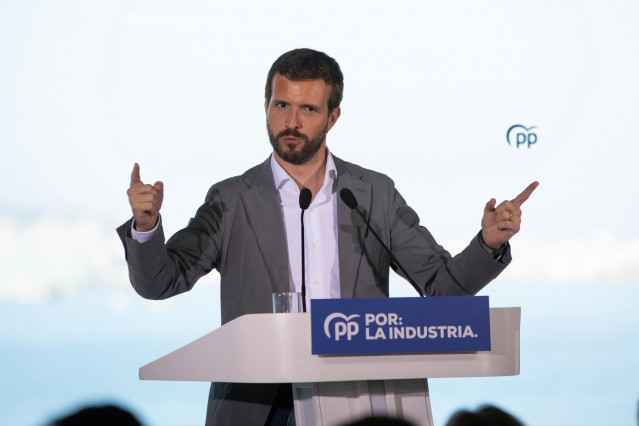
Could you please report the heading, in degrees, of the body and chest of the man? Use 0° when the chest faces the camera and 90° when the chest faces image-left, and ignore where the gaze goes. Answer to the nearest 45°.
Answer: approximately 0°

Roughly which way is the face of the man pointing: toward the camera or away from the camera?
toward the camera

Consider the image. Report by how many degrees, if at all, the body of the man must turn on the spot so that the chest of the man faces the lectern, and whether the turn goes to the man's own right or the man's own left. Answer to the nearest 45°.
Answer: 0° — they already face it
